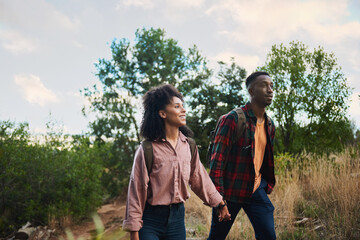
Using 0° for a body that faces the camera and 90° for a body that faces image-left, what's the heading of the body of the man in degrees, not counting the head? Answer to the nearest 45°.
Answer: approximately 315°

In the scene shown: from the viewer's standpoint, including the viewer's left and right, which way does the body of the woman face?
facing the viewer and to the right of the viewer

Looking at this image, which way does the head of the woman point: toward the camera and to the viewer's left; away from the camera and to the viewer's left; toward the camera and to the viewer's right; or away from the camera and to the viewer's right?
toward the camera and to the viewer's right

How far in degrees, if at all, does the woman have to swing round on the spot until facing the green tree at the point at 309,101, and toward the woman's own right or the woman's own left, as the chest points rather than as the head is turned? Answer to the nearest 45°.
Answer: approximately 90° to the woman's own left

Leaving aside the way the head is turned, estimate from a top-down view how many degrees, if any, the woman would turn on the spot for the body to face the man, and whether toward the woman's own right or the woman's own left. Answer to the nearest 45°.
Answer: approximately 90° to the woman's own left

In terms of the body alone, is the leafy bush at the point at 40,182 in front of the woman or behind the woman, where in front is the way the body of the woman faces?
behind

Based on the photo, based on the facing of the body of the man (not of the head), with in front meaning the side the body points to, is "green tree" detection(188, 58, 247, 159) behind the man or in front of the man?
behind

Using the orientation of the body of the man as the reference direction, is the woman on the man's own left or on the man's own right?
on the man's own right

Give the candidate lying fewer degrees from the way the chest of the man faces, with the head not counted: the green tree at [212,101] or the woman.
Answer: the woman

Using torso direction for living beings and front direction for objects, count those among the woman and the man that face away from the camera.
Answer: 0

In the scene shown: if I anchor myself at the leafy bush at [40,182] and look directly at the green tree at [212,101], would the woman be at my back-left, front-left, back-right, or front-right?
back-right
